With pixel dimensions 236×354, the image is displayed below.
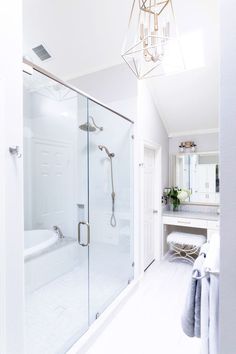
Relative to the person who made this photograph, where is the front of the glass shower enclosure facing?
facing the viewer and to the right of the viewer

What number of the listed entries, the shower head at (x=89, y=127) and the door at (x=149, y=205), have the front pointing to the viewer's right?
1

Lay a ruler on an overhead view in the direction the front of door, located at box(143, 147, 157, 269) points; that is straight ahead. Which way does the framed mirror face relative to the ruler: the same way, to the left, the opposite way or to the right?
to the right

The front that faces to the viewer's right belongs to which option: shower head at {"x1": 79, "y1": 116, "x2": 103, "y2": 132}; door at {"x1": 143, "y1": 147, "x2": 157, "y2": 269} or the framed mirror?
the door

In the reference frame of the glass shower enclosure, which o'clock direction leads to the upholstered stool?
The upholstered stool is roughly at 10 o'clock from the glass shower enclosure.

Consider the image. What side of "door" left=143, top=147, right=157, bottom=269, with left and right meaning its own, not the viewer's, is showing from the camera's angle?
right

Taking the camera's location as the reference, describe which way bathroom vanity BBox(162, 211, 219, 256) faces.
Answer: facing the viewer

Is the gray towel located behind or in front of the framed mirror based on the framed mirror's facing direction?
in front

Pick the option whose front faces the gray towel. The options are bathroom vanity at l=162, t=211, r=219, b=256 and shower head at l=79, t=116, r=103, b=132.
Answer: the bathroom vanity
